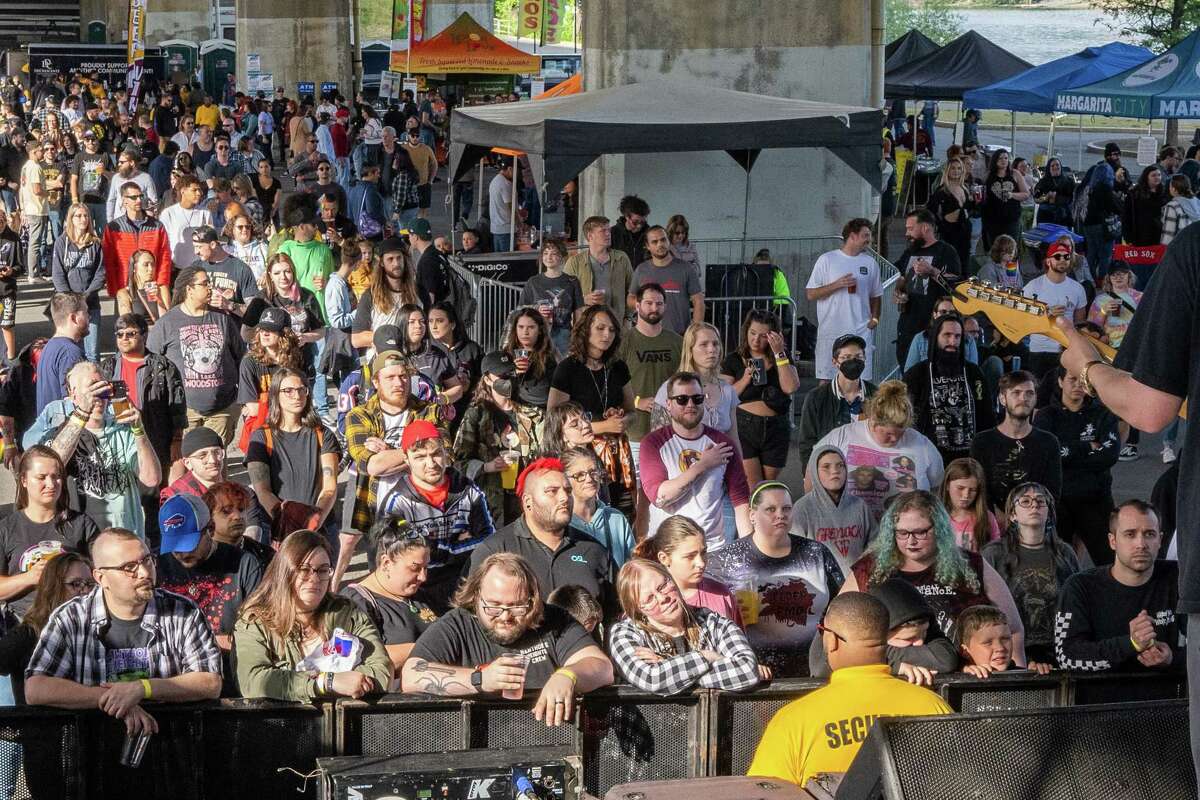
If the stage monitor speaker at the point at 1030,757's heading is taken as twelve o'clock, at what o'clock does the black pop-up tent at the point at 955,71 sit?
The black pop-up tent is roughly at 6 o'clock from the stage monitor speaker.

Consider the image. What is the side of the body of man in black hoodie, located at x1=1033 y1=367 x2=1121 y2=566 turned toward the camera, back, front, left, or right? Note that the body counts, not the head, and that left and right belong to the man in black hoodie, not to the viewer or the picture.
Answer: front

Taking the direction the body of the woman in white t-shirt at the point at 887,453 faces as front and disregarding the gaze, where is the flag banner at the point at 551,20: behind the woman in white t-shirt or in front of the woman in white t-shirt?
behind

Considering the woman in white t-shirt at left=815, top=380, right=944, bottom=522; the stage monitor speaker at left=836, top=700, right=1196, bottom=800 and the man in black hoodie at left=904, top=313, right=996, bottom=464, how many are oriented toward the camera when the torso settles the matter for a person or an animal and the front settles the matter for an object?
3

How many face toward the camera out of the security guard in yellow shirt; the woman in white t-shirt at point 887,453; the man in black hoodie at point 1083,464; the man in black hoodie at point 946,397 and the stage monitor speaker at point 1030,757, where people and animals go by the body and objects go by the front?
4

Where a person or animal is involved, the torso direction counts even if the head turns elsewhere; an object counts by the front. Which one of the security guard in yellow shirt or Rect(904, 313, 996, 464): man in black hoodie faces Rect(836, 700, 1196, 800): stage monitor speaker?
the man in black hoodie

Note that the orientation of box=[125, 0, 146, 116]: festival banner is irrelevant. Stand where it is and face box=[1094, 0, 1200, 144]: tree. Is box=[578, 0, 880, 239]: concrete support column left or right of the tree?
right

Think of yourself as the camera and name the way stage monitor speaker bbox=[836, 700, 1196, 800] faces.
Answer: facing the viewer

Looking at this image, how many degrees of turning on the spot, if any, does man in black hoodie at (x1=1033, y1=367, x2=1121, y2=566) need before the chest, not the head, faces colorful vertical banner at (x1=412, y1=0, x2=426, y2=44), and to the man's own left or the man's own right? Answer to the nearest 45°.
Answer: approximately 135° to the man's own right

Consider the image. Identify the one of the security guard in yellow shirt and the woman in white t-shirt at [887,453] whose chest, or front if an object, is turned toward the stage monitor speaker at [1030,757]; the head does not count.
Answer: the woman in white t-shirt

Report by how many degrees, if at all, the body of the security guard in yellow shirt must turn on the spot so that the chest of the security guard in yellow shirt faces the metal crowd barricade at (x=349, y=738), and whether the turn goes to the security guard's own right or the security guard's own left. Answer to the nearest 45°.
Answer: approximately 45° to the security guard's own left

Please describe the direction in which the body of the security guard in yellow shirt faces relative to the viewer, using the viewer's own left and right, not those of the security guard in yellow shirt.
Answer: facing away from the viewer and to the left of the viewer

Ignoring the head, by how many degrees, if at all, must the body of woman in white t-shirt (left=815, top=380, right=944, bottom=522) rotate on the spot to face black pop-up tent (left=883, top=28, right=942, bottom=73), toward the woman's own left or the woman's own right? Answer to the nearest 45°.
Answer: approximately 180°

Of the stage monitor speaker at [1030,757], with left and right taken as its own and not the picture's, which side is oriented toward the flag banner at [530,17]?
back
